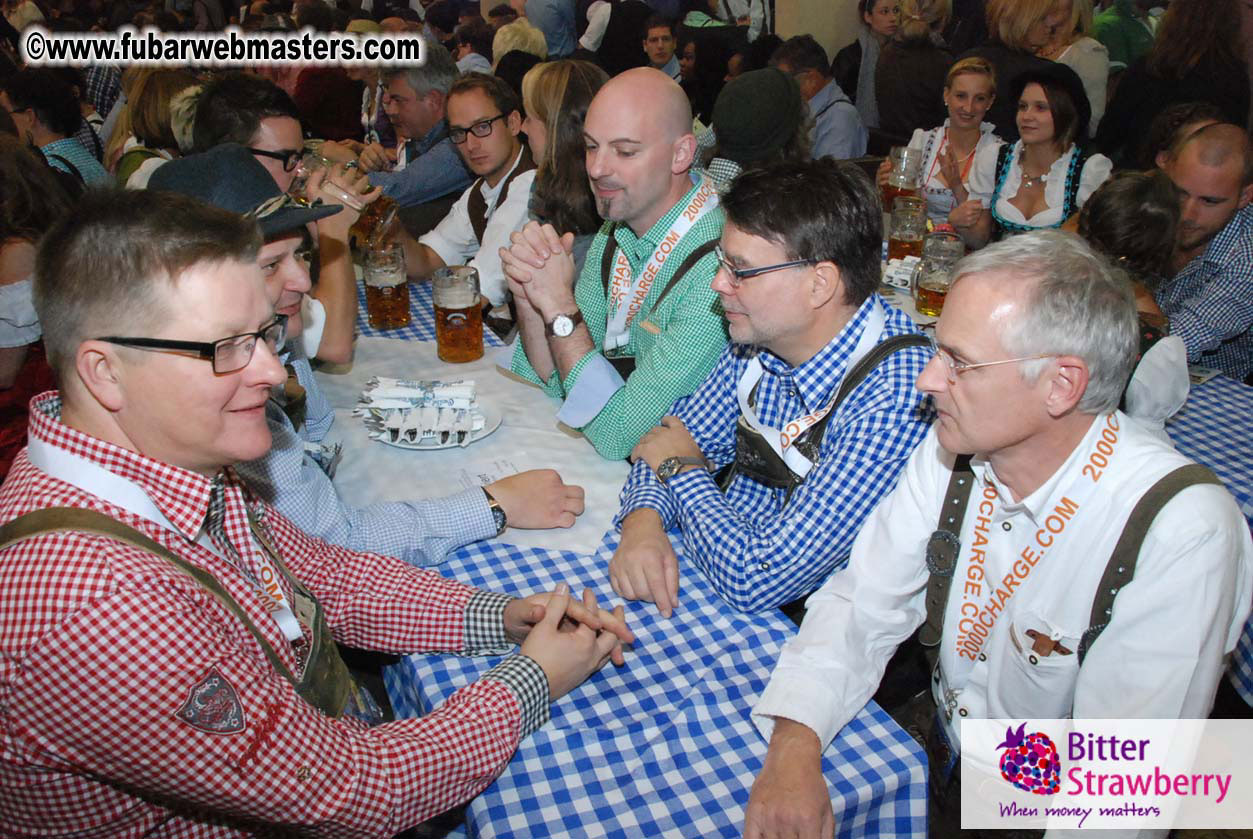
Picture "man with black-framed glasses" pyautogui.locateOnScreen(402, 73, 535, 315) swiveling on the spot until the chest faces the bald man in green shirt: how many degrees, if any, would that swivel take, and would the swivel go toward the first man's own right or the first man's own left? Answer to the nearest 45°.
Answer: approximately 45° to the first man's own left

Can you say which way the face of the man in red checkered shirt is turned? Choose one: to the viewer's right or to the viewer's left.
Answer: to the viewer's right

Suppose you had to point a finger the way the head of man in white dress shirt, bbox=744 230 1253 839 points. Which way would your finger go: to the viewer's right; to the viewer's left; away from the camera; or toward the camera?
to the viewer's left

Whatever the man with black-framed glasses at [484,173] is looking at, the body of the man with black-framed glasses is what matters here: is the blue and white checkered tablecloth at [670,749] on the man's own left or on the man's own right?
on the man's own left

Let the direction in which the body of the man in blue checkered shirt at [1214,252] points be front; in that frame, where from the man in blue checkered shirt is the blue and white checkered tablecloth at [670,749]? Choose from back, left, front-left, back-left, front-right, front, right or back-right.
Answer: front-left

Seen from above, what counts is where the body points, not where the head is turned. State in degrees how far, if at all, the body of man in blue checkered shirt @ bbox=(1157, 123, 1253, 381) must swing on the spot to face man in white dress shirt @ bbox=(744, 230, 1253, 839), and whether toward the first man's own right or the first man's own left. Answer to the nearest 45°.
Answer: approximately 45° to the first man's own left

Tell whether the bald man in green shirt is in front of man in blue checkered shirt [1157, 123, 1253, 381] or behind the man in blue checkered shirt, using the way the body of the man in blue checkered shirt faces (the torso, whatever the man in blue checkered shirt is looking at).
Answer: in front
